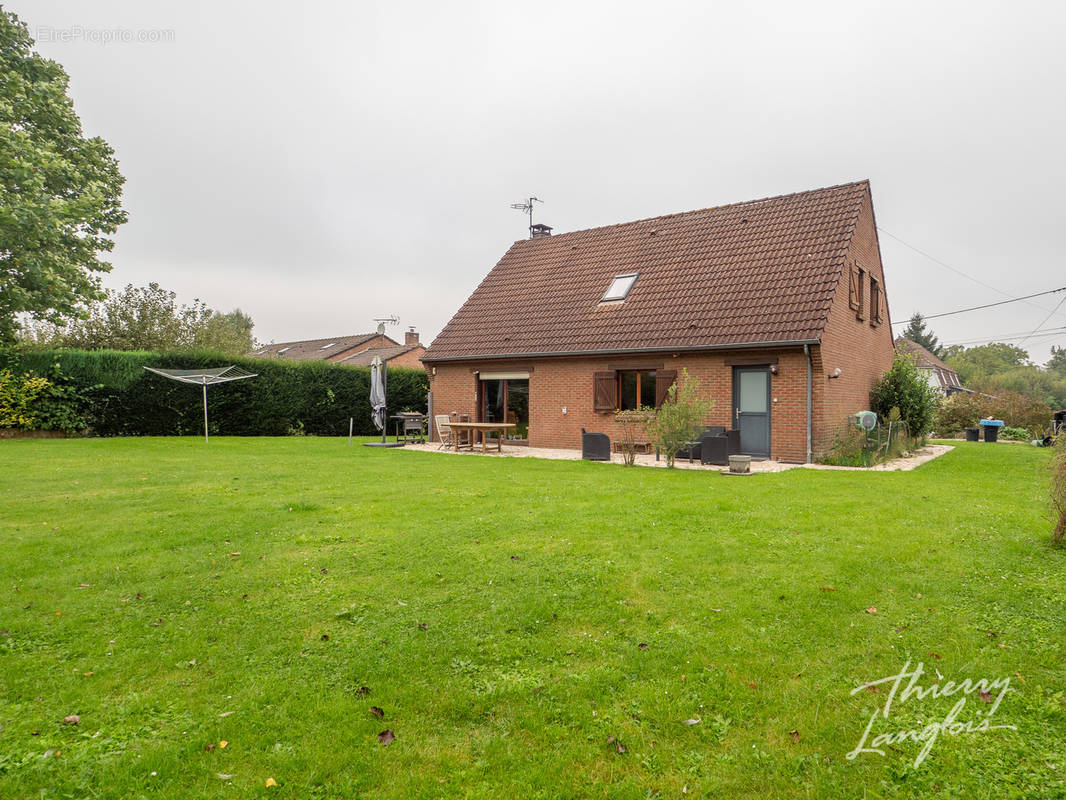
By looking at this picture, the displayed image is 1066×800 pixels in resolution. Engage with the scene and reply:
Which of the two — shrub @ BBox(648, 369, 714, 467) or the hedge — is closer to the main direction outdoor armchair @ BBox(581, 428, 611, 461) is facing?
the shrub

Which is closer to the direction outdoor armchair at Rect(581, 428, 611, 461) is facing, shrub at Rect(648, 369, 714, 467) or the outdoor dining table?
the shrub

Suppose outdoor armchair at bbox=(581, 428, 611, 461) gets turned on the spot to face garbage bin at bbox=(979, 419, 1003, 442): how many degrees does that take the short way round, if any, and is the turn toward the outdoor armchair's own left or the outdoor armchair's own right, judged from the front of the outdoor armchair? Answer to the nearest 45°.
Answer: approximately 45° to the outdoor armchair's own left

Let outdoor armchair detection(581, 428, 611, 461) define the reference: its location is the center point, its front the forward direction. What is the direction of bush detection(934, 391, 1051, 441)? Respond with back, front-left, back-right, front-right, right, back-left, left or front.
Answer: front-left

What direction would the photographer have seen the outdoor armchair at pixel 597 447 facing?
facing to the right of the viewer

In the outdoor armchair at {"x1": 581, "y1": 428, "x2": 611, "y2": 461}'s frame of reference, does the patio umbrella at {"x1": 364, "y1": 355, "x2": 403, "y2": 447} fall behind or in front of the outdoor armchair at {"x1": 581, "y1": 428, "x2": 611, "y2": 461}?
behind
